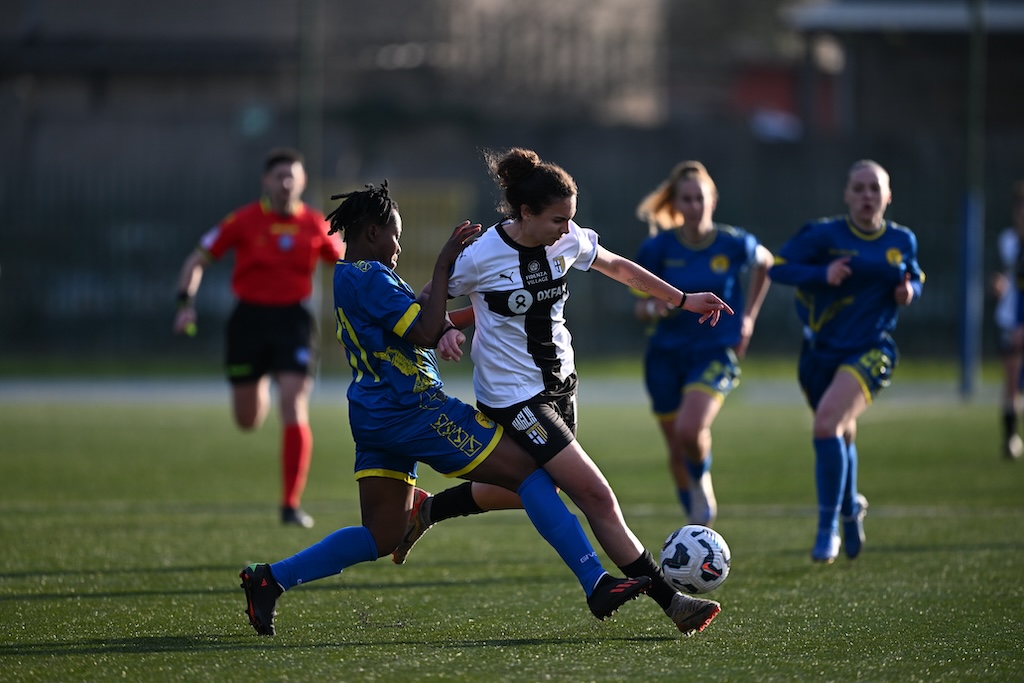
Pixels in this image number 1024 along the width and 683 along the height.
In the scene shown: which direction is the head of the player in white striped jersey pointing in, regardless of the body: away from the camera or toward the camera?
toward the camera

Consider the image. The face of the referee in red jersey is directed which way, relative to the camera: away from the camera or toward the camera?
toward the camera

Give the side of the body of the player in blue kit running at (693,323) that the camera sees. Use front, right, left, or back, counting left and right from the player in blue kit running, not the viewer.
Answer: front

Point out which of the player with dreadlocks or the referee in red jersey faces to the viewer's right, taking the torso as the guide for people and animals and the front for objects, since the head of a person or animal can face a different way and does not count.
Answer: the player with dreadlocks

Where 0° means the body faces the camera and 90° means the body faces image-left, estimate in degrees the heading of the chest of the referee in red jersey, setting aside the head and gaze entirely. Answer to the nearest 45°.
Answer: approximately 0°

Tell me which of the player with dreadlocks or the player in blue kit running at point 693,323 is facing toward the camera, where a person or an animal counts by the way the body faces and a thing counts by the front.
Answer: the player in blue kit running

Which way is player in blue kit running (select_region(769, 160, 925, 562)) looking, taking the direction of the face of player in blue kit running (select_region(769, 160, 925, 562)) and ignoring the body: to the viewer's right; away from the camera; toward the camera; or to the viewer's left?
toward the camera

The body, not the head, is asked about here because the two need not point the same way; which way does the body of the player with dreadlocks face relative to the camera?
to the viewer's right

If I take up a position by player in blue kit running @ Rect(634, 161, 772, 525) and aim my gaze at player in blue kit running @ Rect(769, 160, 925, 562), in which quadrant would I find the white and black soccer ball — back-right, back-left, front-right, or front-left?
front-right

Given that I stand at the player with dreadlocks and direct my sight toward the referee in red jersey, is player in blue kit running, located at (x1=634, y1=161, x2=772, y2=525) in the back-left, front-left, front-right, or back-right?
front-right

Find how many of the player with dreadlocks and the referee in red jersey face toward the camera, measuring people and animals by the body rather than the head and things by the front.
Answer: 1

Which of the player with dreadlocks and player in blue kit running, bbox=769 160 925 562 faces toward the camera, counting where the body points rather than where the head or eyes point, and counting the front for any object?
the player in blue kit running

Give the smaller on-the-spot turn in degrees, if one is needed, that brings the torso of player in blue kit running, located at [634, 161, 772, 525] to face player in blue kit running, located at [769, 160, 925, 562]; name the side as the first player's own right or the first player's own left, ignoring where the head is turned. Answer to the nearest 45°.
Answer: approximately 45° to the first player's own left

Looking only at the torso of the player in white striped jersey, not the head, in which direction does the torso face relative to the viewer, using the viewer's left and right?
facing the viewer and to the right of the viewer

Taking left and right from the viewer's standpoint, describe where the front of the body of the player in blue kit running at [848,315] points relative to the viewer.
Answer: facing the viewer

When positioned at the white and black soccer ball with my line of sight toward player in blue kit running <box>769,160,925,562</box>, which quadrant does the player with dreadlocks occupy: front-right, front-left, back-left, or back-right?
back-left
